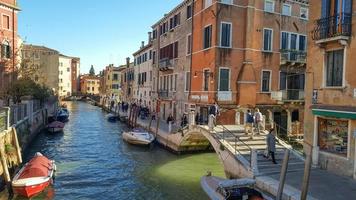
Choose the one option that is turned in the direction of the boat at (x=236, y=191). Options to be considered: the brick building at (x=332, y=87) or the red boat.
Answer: the brick building

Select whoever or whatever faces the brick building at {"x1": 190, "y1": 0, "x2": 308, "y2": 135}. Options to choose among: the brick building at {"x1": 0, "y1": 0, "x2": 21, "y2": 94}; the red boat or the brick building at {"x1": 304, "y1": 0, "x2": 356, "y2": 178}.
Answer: the brick building at {"x1": 0, "y1": 0, "x2": 21, "y2": 94}

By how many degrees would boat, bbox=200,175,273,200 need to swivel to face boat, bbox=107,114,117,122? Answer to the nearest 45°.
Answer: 0° — it already faces it

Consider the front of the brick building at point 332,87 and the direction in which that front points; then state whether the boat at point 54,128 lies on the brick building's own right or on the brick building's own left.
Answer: on the brick building's own right

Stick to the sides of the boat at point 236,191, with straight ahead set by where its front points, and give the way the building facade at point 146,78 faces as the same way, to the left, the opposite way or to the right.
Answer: to the left

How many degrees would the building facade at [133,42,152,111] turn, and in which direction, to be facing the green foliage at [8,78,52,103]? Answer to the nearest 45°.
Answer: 0° — it already faces it

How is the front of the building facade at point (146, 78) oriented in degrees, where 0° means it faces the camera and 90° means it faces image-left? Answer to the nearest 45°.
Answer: approximately 45°

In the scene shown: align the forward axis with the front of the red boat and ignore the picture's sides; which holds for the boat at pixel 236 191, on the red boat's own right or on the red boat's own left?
on the red boat's own left

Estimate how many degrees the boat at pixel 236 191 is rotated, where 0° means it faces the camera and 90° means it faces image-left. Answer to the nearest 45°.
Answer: approximately 135°

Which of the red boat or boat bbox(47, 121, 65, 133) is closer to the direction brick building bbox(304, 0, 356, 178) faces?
the red boat

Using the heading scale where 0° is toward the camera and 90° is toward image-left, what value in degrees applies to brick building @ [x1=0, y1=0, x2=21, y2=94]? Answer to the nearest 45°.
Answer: approximately 315°

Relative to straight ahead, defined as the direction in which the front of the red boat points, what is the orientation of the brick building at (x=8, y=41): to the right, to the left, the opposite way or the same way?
to the left
